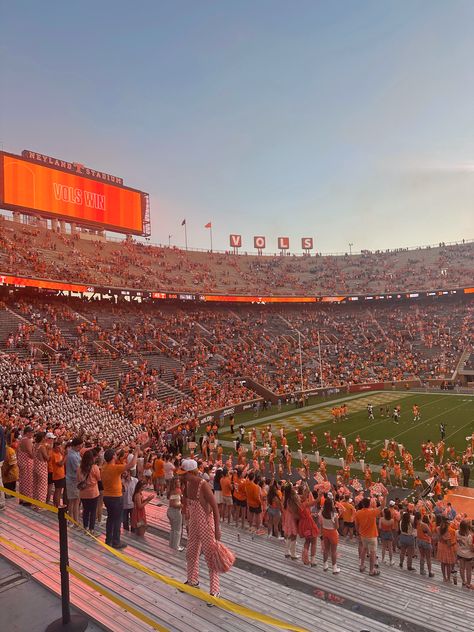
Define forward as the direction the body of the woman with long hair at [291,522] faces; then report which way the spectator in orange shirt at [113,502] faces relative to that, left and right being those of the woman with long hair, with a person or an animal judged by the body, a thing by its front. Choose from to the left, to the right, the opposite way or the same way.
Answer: the same way

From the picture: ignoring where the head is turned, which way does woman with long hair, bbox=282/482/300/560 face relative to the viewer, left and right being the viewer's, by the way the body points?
facing away from the viewer and to the right of the viewer

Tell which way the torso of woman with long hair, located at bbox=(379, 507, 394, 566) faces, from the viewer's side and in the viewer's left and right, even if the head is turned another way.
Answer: facing away from the viewer

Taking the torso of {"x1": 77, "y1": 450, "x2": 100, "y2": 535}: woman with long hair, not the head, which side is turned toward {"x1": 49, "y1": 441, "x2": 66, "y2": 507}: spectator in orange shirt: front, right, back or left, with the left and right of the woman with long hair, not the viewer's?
left

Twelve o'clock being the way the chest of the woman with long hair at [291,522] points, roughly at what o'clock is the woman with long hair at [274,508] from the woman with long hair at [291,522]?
the woman with long hair at [274,508] is roughly at 10 o'clock from the woman with long hair at [291,522].

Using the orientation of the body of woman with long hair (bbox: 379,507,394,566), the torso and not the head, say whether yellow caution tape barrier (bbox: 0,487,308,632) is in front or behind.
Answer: behind

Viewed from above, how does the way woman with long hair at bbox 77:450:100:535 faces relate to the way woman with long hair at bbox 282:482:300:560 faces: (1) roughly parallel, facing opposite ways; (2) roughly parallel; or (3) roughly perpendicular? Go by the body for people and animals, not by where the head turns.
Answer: roughly parallel

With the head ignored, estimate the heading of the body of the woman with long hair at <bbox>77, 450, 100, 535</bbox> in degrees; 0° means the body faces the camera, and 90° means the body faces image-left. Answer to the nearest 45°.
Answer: approximately 225°

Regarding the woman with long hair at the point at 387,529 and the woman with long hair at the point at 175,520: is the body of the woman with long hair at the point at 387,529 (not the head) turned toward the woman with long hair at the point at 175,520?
no

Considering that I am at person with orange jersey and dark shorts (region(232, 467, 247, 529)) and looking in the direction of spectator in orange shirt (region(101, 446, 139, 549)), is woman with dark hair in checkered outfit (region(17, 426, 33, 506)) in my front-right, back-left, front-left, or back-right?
front-right

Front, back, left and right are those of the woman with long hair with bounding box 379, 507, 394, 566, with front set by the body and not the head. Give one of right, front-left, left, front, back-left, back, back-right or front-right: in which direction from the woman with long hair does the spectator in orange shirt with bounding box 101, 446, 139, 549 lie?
back-left

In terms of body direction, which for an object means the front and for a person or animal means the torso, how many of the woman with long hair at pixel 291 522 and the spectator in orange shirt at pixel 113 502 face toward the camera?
0

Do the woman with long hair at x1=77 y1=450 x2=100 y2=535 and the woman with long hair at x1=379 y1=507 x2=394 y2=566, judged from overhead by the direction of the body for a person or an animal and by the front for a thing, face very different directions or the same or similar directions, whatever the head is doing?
same or similar directions

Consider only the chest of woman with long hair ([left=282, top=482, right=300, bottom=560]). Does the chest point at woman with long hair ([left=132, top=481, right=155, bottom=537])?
no

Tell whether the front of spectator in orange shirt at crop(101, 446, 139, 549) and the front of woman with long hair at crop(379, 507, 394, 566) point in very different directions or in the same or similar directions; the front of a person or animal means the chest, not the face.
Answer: same or similar directions

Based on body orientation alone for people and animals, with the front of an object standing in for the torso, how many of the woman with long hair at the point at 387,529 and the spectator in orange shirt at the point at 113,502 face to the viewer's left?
0
